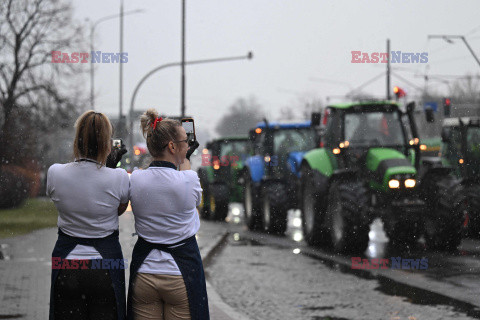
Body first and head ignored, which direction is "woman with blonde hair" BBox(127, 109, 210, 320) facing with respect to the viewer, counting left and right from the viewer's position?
facing away from the viewer and to the right of the viewer

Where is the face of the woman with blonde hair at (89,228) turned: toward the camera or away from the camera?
away from the camera

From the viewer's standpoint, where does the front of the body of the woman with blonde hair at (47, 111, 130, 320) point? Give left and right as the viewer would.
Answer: facing away from the viewer

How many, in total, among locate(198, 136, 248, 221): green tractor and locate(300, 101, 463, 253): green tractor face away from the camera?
0

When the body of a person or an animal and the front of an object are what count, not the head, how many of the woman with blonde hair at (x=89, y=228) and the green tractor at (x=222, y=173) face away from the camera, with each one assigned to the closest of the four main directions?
1

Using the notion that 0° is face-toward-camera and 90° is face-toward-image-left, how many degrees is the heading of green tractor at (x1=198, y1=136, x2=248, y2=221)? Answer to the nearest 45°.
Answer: approximately 315°

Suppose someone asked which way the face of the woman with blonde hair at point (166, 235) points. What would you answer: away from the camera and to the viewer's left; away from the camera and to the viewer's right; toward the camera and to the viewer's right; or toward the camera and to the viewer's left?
away from the camera and to the viewer's right

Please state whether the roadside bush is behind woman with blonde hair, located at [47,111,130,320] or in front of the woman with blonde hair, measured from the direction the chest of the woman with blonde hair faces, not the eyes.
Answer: in front

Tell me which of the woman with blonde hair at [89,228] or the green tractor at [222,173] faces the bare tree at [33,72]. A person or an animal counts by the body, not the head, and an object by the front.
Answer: the woman with blonde hair
